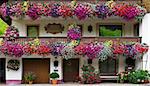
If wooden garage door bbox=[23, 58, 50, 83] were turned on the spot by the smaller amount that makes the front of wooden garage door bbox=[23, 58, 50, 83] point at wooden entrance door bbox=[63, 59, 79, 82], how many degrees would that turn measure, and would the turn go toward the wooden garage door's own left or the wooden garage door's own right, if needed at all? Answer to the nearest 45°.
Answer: approximately 90° to the wooden garage door's own left

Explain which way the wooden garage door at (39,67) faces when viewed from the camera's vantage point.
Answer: facing the viewer

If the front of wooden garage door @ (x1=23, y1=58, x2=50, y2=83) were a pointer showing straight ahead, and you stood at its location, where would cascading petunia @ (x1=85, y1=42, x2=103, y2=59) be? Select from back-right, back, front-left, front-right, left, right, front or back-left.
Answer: front-left

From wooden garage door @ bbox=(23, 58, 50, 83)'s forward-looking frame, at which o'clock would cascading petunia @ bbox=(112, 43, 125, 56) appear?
The cascading petunia is roughly at 10 o'clock from the wooden garage door.

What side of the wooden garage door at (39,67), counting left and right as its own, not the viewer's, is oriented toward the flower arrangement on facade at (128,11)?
left

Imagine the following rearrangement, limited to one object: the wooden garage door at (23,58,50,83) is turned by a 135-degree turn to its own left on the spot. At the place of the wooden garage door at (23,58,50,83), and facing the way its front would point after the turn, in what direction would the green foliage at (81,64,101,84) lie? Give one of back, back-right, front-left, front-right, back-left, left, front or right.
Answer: right

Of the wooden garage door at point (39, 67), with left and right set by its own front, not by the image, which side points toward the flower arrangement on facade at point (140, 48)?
left

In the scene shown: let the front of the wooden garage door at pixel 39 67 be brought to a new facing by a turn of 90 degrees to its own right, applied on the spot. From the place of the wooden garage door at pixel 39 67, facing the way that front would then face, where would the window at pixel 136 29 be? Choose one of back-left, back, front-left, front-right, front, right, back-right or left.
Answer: back

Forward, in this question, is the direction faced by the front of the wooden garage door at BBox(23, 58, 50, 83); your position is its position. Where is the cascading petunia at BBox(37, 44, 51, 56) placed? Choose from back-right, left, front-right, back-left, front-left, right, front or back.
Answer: front

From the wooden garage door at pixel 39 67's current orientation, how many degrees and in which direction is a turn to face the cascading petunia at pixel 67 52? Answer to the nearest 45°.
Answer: approximately 45° to its left
